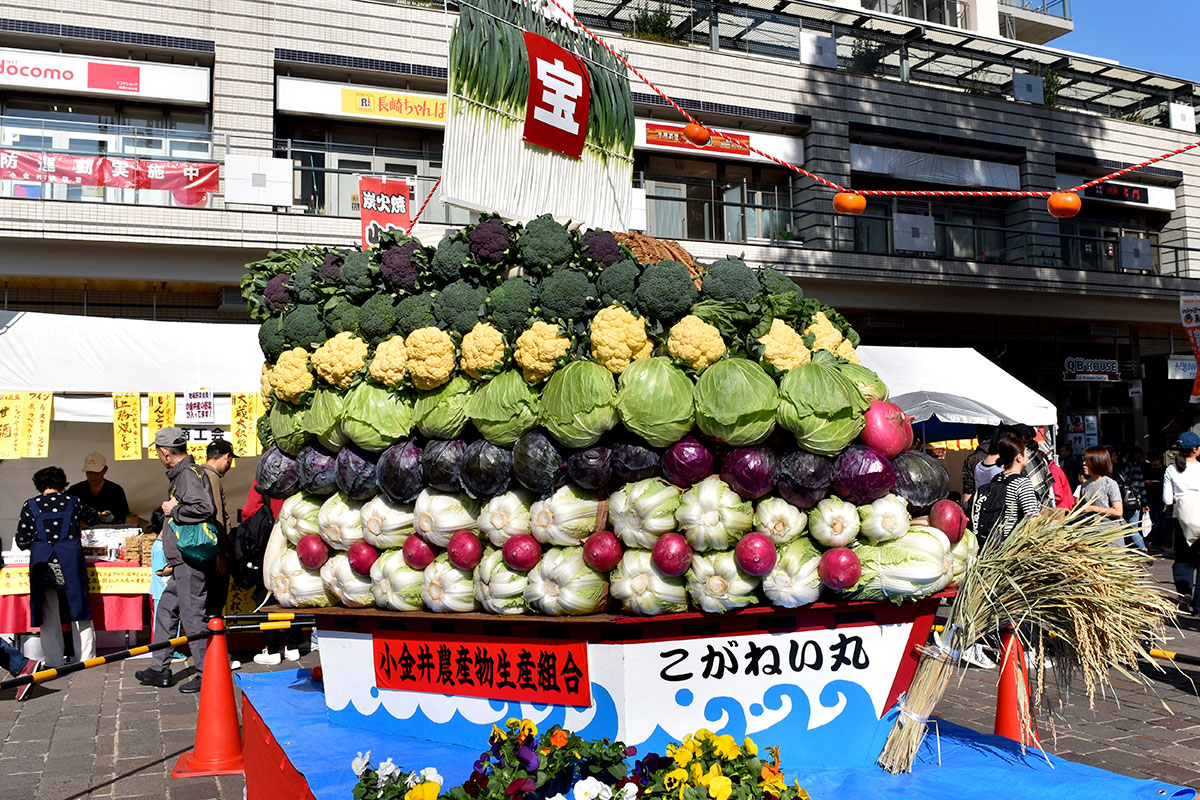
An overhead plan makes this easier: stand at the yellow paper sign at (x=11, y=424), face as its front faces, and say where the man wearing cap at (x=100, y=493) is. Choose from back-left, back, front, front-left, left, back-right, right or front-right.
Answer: back-left

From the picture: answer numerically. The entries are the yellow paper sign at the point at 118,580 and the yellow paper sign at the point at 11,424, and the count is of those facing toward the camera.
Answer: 2

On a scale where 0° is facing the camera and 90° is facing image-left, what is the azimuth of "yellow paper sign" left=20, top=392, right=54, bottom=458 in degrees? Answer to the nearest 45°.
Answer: approximately 0°
